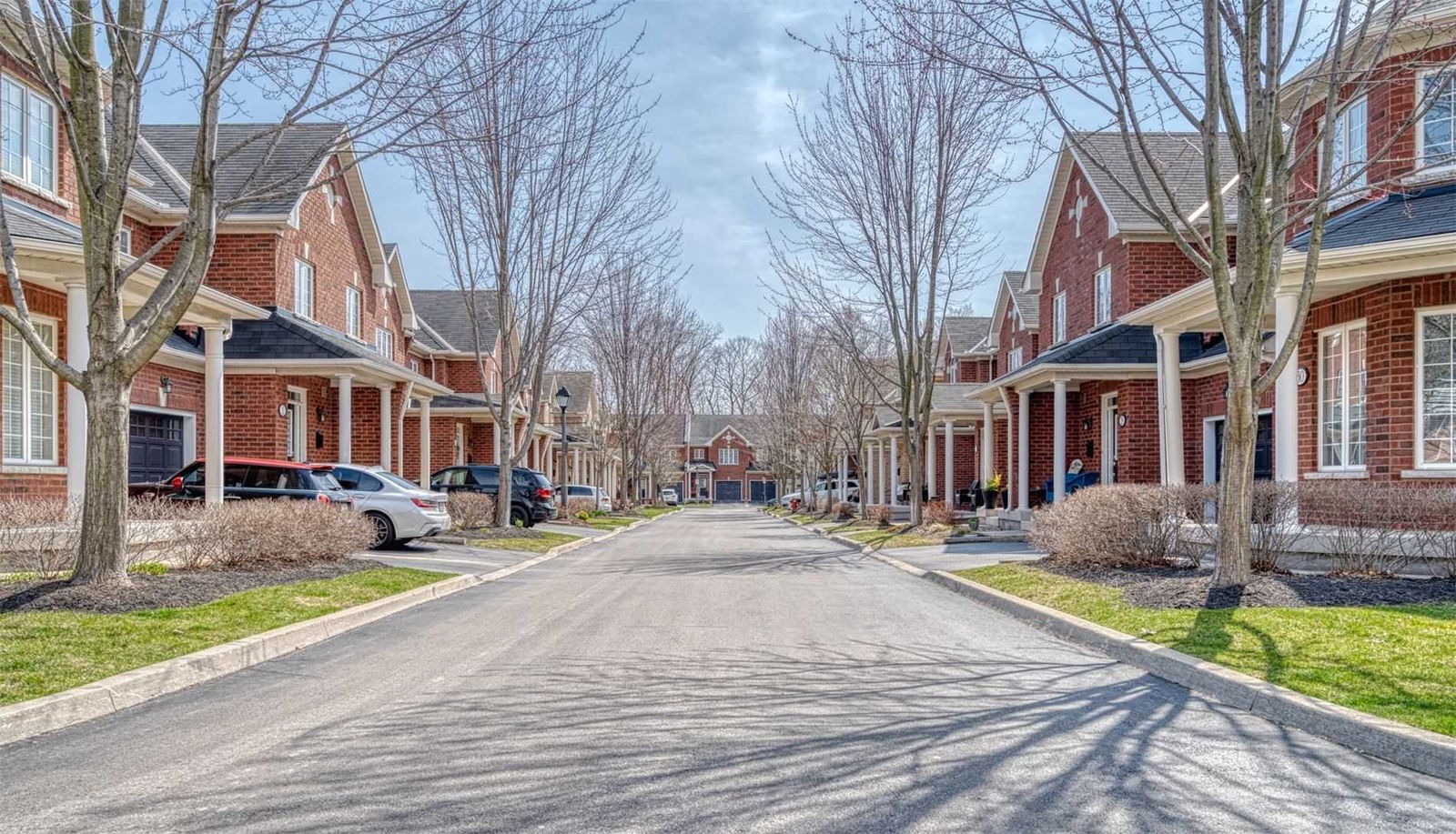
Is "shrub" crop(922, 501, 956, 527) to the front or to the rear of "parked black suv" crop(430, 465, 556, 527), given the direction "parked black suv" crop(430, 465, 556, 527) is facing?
to the rear

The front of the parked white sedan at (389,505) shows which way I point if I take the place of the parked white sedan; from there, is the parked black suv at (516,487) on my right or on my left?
on my right

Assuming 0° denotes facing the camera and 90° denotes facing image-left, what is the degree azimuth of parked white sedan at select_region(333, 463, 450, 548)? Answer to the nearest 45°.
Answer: approximately 135°

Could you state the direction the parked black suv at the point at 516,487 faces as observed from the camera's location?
facing away from the viewer and to the left of the viewer

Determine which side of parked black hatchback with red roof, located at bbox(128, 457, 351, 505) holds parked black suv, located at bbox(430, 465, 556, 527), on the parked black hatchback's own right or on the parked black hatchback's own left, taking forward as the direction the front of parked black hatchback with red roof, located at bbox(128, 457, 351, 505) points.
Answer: on the parked black hatchback's own right

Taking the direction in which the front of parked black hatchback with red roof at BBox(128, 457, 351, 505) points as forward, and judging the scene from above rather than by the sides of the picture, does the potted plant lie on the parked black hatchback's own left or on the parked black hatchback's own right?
on the parked black hatchback's own right

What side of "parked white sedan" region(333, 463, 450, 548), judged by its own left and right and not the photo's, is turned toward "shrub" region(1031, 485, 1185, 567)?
back
